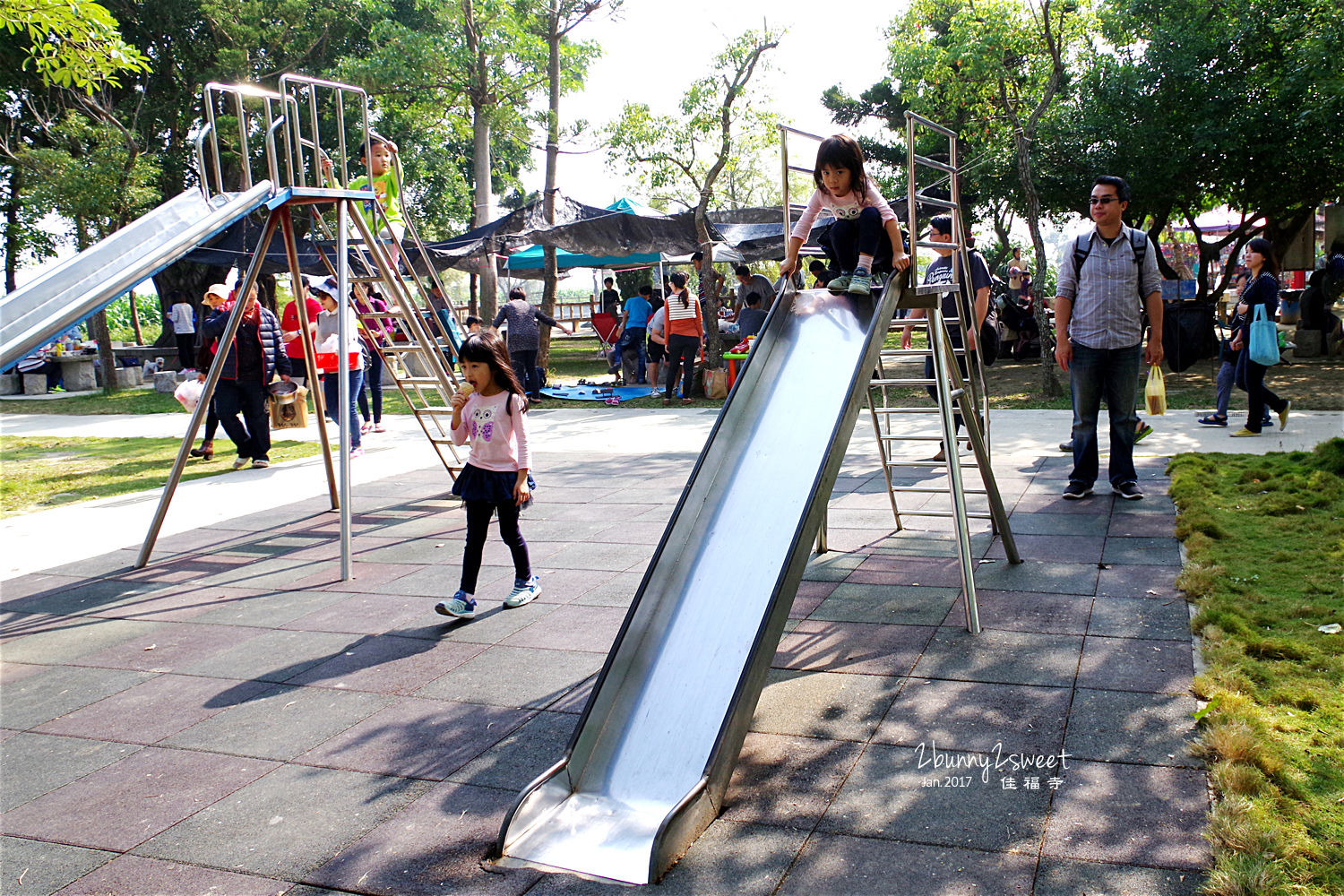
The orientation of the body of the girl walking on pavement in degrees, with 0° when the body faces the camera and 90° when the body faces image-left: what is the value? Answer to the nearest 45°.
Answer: approximately 45°

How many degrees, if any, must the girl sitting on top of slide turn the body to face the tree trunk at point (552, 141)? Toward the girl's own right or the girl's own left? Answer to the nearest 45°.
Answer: approximately 180°

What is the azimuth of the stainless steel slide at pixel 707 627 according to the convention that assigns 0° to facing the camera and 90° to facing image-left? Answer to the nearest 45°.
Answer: approximately 45°

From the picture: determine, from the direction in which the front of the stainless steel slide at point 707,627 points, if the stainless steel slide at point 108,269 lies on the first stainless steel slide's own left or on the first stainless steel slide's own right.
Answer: on the first stainless steel slide's own right

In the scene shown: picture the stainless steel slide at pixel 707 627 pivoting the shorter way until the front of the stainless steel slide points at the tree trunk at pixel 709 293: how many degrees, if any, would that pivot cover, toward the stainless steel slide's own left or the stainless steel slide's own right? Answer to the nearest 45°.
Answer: approximately 135° to the stainless steel slide's own right

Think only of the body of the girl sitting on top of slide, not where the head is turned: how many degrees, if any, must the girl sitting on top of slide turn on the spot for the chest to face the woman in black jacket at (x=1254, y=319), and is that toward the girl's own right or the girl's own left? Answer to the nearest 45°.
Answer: approximately 135° to the girl's own left

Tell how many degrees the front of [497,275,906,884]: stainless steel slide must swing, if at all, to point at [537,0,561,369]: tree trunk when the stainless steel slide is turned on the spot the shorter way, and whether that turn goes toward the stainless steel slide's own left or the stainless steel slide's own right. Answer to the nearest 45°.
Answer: approximately 135° to the stainless steel slide's own right

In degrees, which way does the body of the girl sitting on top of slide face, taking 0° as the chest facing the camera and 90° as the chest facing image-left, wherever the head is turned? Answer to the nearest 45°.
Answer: approximately 0°
